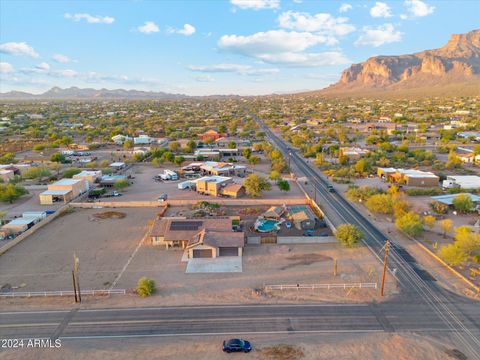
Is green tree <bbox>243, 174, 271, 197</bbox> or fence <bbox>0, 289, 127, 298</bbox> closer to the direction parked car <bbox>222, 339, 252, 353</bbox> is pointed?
the green tree

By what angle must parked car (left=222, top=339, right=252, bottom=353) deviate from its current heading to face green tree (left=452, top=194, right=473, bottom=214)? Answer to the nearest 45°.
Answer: approximately 45° to its left

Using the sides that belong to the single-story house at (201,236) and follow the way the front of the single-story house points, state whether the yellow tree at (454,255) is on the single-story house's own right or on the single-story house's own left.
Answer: on the single-story house's own left

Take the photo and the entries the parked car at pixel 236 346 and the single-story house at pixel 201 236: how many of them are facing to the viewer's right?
1

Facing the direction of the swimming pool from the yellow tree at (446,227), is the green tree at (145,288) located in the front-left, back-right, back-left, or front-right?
front-left

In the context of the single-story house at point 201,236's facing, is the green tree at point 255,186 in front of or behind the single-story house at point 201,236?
behind

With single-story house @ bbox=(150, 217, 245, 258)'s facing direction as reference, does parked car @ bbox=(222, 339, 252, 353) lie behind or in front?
in front

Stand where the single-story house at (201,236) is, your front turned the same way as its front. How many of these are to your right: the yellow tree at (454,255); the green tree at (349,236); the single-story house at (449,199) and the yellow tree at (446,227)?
0

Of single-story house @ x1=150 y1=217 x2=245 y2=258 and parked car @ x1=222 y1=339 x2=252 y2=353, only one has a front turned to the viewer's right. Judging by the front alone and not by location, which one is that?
the parked car

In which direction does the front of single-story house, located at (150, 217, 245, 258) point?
toward the camera

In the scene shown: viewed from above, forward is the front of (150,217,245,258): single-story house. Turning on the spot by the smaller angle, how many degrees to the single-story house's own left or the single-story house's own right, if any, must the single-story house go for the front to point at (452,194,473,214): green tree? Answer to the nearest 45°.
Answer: approximately 90° to the single-story house's own left

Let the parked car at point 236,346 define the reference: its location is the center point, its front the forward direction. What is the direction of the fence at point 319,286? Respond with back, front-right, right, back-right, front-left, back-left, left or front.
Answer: front-left

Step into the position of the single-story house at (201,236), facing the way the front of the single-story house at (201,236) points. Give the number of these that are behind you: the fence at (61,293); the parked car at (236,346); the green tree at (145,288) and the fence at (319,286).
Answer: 0

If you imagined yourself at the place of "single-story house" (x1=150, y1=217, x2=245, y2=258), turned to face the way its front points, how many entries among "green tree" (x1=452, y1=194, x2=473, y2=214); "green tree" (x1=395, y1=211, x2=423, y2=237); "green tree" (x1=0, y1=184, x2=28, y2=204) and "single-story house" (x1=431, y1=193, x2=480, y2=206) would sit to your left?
3

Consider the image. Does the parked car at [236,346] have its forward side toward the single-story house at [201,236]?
no

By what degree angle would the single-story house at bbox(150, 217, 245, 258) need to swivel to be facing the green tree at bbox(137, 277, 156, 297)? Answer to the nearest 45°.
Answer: approximately 45° to its right

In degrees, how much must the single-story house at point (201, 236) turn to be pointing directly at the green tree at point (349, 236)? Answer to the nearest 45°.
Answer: approximately 90° to its left

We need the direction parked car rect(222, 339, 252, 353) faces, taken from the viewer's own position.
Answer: facing to the right of the viewer

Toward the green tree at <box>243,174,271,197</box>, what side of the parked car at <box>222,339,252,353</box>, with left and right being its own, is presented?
left

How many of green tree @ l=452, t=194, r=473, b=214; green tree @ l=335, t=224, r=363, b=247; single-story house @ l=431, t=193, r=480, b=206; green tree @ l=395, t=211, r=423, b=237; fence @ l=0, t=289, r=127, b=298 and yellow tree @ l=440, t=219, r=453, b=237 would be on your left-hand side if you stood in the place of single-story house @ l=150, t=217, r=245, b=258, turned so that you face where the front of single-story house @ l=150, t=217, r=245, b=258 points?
5

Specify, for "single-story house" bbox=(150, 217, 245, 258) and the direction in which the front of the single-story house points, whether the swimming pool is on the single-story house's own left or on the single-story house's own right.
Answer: on the single-story house's own left

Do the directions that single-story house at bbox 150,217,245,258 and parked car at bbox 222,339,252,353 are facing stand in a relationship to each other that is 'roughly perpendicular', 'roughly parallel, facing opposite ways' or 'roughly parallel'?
roughly perpendicular

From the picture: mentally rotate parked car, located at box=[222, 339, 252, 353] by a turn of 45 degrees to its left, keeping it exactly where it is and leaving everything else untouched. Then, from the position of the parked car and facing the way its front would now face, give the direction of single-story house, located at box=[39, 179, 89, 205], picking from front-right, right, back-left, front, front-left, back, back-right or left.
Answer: left
